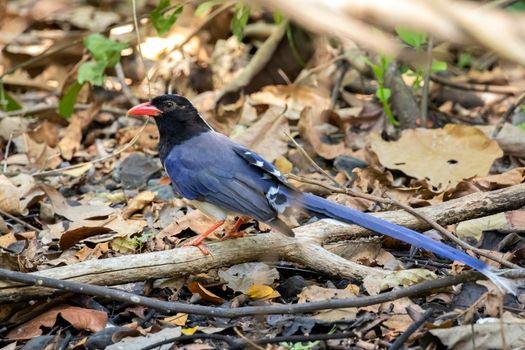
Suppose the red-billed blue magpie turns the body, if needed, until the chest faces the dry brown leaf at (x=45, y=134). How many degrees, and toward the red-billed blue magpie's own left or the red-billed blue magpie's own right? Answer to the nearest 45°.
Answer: approximately 45° to the red-billed blue magpie's own right

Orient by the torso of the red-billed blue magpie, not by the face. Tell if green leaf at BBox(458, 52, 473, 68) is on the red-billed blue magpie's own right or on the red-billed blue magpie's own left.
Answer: on the red-billed blue magpie's own right

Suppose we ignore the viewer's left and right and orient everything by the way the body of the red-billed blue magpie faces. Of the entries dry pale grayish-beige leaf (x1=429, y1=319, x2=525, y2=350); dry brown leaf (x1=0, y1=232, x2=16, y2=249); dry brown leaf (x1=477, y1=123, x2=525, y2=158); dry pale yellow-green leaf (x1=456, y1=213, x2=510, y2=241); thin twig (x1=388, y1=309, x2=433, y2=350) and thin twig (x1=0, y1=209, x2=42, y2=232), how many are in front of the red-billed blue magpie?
2

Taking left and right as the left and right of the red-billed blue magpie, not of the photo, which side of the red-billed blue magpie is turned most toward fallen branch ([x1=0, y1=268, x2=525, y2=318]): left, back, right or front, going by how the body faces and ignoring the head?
left

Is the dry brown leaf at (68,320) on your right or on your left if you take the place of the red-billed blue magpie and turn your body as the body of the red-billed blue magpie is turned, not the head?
on your left

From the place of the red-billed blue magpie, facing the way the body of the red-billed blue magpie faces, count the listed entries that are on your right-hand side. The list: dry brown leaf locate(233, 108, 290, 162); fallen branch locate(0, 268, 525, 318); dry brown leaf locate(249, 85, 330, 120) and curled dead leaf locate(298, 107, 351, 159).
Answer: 3

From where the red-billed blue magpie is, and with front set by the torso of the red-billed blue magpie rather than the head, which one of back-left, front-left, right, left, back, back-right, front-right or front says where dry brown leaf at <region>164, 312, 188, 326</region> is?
left

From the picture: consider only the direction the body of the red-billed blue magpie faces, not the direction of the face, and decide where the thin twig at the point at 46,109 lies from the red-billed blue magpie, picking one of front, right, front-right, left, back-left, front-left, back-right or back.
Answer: front-right

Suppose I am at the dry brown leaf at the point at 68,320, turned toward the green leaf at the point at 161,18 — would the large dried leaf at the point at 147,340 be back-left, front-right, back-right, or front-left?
back-right

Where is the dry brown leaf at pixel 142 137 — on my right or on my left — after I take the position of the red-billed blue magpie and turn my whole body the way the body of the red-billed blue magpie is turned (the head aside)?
on my right

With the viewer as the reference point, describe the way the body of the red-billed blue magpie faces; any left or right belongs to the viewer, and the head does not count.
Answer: facing to the left of the viewer

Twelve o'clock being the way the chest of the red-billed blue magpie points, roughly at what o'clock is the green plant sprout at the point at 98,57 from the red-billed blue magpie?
The green plant sprout is roughly at 2 o'clock from the red-billed blue magpie.

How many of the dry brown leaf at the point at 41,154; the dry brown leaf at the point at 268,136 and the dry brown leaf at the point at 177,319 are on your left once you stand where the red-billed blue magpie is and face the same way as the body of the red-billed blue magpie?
1

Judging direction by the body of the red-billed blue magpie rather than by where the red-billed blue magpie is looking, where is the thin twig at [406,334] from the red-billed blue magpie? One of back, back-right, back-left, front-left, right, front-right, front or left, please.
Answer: back-left
